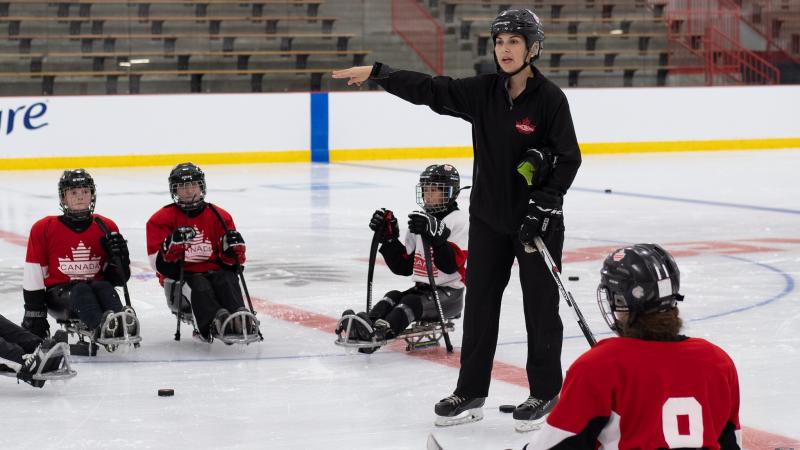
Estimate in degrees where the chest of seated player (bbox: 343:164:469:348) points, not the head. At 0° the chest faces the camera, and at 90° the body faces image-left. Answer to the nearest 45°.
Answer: approximately 45°

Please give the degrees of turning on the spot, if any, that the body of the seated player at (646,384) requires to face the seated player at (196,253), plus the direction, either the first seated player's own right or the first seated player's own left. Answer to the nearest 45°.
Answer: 0° — they already face them

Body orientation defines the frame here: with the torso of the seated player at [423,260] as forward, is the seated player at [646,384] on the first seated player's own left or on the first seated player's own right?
on the first seated player's own left

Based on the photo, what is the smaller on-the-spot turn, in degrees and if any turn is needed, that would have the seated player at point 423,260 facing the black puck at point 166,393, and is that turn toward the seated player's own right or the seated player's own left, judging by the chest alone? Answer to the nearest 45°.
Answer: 0° — they already face it

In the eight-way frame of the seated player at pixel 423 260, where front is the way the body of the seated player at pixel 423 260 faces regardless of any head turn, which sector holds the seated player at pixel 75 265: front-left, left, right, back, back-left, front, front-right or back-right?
front-right

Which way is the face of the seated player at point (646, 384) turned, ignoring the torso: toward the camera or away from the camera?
away from the camera
